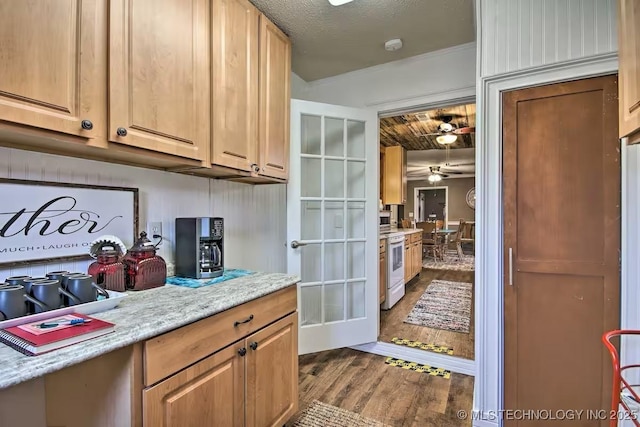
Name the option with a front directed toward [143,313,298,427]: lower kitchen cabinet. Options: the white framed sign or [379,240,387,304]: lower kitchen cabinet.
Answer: the white framed sign

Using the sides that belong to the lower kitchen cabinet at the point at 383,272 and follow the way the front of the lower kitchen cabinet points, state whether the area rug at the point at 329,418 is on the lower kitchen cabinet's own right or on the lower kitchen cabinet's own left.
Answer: on the lower kitchen cabinet's own right

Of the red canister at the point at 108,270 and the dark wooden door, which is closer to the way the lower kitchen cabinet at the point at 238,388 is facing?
the dark wooden door

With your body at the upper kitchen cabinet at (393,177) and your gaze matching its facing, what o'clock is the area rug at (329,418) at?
The area rug is roughly at 3 o'clock from the upper kitchen cabinet.

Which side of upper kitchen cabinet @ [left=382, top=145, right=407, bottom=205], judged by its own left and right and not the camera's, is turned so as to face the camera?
right

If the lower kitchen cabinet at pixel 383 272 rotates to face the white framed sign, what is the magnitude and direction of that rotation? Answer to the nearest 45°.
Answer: approximately 135° to its right

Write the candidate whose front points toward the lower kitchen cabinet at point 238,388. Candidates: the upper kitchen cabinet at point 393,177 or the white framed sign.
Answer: the white framed sign

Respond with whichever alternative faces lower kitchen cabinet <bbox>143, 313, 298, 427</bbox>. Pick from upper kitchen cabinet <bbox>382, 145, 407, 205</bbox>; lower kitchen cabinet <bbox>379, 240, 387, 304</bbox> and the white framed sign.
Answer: the white framed sign

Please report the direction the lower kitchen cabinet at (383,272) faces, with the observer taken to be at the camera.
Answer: facing to the right of the viewer

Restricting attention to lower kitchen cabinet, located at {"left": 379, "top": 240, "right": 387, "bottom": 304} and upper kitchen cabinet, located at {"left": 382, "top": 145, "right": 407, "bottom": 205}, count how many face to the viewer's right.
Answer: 2
